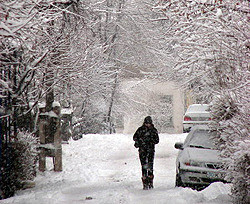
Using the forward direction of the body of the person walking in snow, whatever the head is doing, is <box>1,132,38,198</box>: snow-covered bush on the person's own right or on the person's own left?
on the person's own right

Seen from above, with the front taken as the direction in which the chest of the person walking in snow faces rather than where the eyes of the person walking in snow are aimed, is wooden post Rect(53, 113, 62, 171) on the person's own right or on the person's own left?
on the person's own right

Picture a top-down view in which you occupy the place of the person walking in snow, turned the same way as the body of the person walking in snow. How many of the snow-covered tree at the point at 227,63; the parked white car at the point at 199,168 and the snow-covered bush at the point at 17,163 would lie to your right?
1

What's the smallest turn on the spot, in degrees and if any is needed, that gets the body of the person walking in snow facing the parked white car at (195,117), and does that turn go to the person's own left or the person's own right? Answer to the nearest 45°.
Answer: approximately 180°

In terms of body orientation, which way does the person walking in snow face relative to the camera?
toward the camera

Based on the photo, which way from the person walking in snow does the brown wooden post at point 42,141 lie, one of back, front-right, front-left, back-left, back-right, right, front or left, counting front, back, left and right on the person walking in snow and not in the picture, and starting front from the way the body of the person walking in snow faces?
back-right

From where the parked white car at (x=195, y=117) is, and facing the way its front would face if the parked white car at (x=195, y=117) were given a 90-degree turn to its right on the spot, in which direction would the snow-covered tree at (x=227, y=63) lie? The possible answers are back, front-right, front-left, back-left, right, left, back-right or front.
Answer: right
